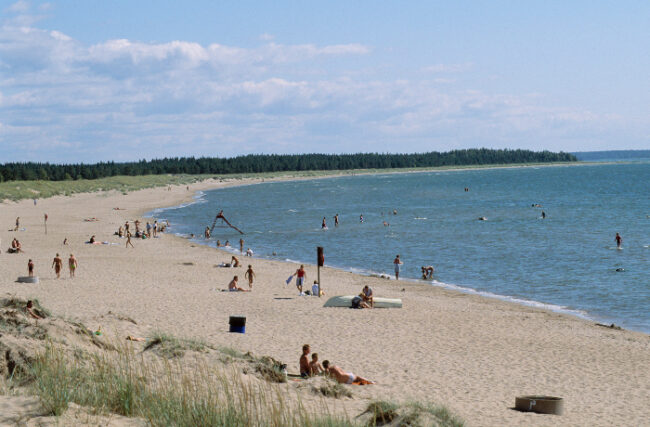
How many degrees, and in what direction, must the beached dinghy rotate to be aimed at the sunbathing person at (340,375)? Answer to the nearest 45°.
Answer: approximately 90° to its left

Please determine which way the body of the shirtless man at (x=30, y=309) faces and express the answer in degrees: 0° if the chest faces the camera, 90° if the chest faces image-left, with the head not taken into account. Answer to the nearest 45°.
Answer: approximately 270°

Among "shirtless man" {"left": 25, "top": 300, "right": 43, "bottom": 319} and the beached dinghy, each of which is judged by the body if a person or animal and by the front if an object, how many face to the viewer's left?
1

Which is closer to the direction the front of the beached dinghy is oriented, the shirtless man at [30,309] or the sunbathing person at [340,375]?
the shirtless man

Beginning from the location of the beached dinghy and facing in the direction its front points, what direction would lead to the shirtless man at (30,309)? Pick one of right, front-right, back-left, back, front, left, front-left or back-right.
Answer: front-left

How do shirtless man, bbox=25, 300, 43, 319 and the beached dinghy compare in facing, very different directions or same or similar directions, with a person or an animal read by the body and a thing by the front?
very different directions

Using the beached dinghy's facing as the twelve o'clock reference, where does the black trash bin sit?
The black trash bin is roughly at 10 o'clock from the beached dinghy.

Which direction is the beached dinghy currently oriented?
to the viewer's left

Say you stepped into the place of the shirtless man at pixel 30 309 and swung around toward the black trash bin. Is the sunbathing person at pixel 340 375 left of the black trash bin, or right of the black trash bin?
right
